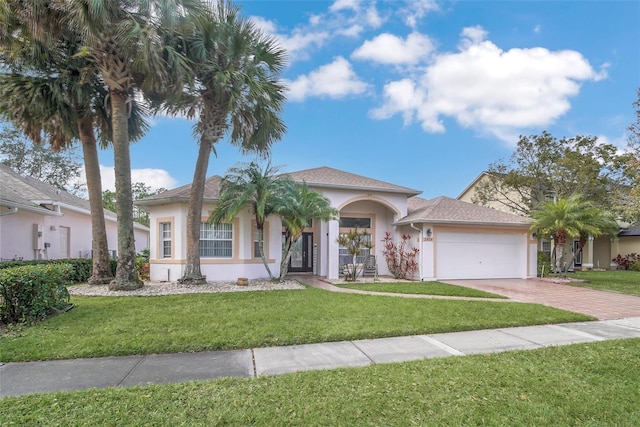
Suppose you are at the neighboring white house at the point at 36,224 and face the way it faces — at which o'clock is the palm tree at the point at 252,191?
The palm tree is roughly at 9 o'clock from the neighboring white house.

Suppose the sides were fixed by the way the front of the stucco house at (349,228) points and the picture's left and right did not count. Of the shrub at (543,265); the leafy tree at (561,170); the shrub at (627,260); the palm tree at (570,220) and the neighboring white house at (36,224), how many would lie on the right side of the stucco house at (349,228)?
1

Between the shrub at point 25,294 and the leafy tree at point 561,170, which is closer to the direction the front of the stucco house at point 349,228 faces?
the shrub

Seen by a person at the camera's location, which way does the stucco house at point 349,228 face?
facing the viewer

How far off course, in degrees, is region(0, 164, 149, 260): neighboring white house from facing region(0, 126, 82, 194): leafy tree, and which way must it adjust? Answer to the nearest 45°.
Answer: approximately 135° to its right

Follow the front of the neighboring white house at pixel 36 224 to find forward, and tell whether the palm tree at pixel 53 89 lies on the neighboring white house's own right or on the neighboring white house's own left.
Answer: on the neighboring white house's own left

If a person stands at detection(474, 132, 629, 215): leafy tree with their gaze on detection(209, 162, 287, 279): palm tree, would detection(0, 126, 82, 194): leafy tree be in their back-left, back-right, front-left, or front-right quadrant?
front-right

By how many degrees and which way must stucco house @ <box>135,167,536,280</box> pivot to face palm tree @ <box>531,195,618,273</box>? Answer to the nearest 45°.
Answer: approximately 90° to its left

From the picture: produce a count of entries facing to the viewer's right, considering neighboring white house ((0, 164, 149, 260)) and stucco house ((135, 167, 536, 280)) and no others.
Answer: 0

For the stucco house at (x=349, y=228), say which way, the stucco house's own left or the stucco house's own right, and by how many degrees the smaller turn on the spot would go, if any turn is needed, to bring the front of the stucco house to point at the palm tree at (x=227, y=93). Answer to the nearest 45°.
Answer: approximately 45° to the stucco house's own right

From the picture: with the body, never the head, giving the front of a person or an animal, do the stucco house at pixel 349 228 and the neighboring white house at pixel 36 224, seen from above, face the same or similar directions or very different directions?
same or similar directions

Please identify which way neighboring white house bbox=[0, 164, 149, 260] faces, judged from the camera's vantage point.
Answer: facing the viewer and to the left of the viewer

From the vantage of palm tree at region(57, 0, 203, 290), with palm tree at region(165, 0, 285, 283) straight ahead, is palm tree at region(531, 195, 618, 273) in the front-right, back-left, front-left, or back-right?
front-right

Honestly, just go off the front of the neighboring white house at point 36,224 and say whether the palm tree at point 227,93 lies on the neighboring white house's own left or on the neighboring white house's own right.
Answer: on the neighboring white house's own left
